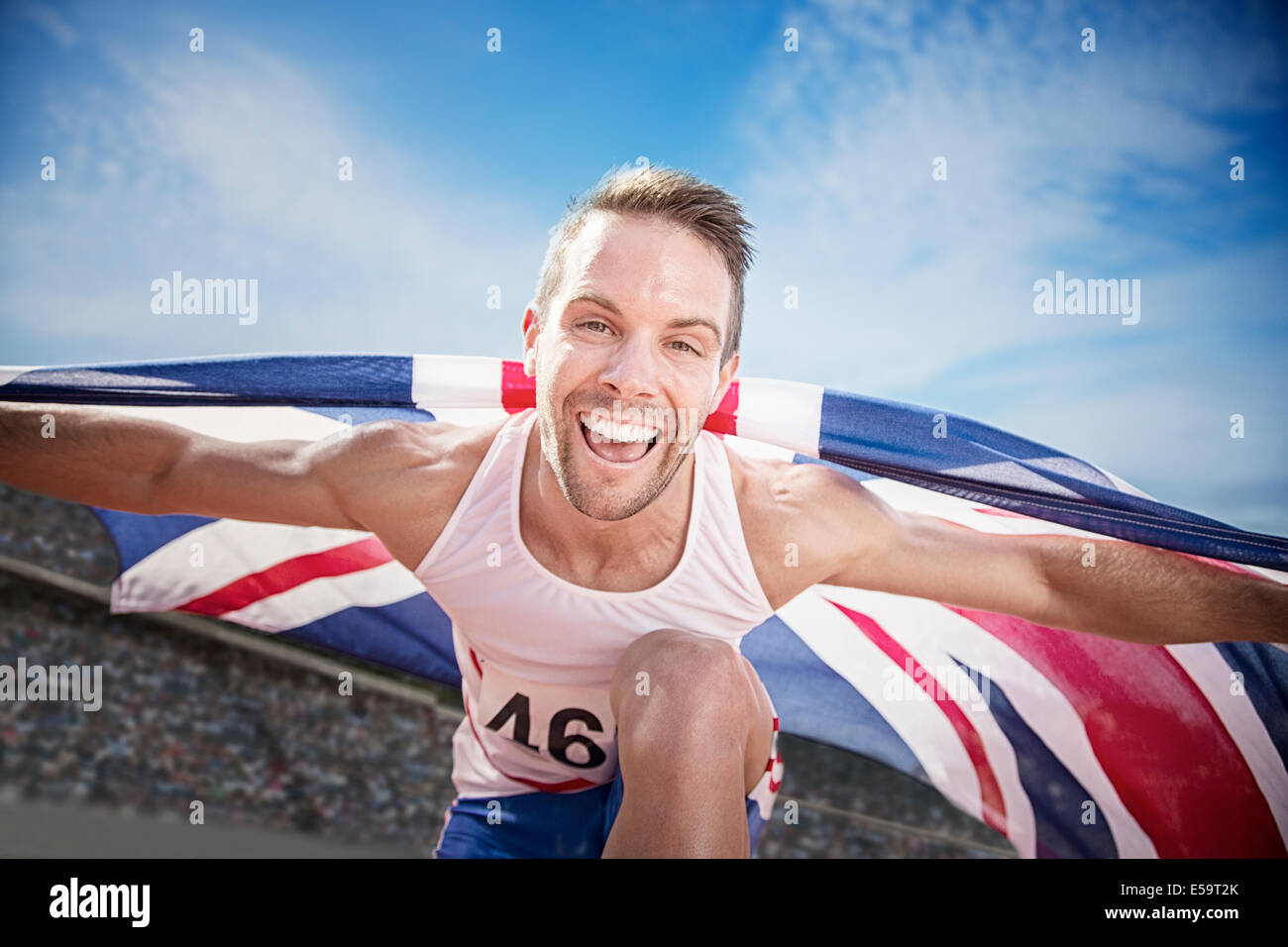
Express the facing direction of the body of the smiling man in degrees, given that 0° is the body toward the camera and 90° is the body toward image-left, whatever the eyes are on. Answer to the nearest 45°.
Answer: approximately 0°
